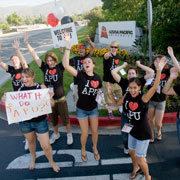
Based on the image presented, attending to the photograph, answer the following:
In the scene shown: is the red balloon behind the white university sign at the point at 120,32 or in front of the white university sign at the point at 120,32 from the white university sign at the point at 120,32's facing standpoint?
in front

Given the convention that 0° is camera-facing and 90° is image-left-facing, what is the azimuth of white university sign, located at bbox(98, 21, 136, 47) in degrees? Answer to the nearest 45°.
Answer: approximately 0°
